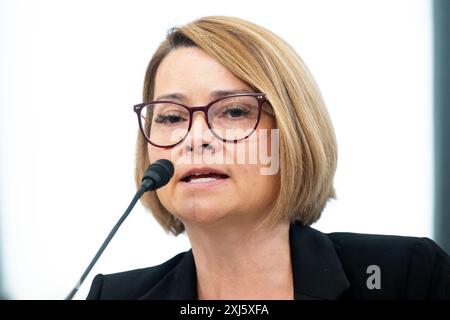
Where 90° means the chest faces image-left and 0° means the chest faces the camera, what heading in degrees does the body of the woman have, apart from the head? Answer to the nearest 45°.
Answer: approximately 45°

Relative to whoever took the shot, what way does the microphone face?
facing away from the viewer and to the right of the viewer

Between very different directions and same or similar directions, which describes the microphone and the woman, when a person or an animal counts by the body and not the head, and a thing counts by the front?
very different directions
